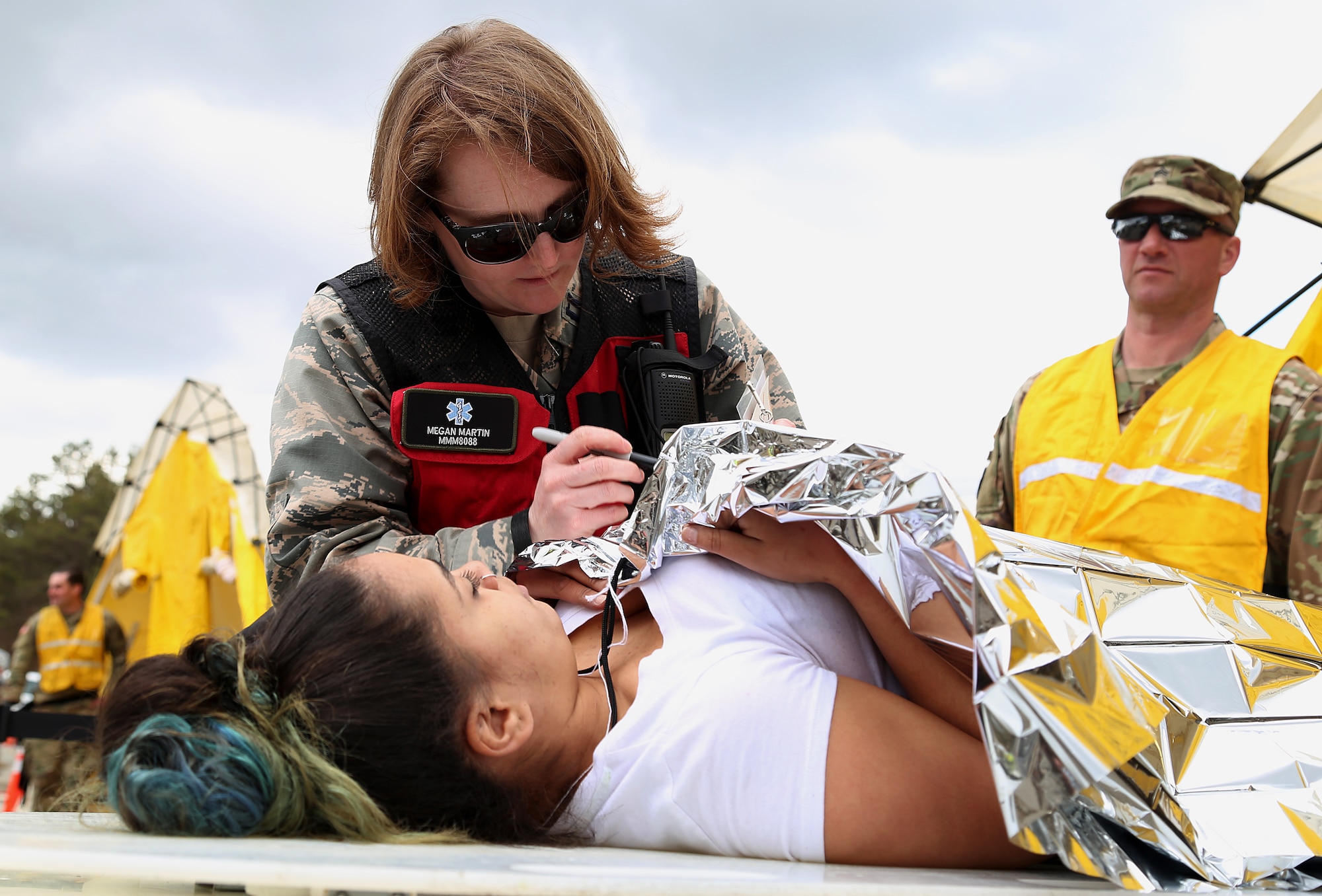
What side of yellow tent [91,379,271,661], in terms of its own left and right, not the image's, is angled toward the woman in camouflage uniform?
front

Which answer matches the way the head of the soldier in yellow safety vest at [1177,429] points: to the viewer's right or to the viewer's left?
to the viewer's left

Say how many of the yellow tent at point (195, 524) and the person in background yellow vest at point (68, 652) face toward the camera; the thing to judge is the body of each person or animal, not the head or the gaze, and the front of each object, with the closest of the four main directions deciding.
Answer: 2

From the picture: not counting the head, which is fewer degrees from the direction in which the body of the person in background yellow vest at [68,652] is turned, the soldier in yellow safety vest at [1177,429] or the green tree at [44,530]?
the soldier in yellow safety vest

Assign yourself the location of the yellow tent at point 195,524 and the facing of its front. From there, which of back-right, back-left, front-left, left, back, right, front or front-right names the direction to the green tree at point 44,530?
back

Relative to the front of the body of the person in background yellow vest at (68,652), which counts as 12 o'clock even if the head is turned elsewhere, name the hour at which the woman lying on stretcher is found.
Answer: The woman lying on stretcher is roughly at 12 o'clock from the person in background yellow vest.

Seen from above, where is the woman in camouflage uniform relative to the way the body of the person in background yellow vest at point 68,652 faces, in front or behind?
in front

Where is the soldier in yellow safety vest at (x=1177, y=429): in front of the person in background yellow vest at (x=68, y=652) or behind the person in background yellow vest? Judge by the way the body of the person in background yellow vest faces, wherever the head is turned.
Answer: in front
